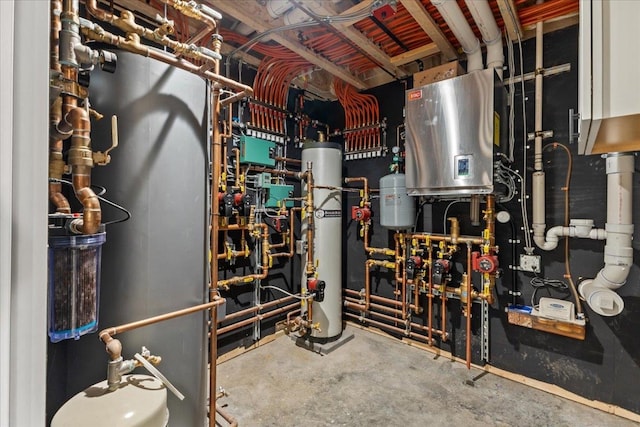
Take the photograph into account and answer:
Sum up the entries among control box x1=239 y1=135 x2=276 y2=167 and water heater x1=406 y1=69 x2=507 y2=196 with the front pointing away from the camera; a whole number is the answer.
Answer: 0

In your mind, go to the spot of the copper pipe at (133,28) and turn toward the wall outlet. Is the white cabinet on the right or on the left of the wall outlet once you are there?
right

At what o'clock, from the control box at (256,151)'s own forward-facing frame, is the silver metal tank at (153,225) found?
The silver metal tank is roughly at 2 o'clock from the control box.

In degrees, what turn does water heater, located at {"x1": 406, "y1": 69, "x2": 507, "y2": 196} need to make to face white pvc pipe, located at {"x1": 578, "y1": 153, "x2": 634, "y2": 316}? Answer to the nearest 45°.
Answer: approximately 135° to its left

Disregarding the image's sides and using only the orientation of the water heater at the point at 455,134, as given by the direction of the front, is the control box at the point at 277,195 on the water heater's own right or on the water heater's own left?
on the water heater's own right

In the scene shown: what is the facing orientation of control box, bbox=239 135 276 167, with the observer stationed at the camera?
facing the viewer and to the right of the viewer

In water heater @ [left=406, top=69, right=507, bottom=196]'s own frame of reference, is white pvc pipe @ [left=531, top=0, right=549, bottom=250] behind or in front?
behind

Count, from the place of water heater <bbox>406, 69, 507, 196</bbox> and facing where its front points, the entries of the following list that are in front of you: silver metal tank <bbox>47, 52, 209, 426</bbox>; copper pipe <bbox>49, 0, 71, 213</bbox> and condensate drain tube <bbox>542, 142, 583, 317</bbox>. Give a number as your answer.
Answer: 2

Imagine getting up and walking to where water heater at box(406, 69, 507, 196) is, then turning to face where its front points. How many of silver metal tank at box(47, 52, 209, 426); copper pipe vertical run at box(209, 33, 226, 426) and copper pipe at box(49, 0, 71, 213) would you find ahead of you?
3

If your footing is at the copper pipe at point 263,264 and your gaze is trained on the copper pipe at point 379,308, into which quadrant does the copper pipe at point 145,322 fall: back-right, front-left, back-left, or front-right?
back-right

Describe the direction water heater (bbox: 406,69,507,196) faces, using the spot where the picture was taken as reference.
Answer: facing the viewer and to the left of the viewer
